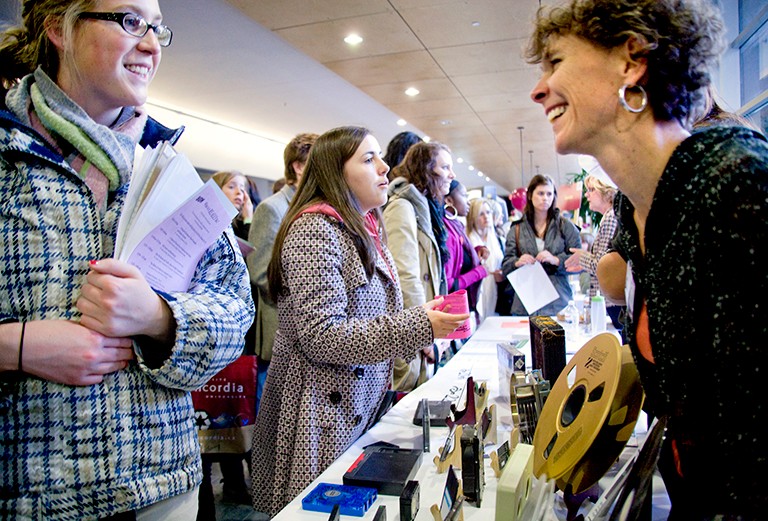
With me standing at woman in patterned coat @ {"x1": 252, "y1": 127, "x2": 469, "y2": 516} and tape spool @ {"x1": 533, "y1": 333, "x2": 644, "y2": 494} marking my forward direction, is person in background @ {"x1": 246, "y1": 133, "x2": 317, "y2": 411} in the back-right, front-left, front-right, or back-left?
back-left

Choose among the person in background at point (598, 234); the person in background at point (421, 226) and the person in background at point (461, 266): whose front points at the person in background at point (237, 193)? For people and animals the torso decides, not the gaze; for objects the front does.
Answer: the person in background at point (598, 234)

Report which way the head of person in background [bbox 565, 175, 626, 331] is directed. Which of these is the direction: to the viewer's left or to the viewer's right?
to the viewer's left

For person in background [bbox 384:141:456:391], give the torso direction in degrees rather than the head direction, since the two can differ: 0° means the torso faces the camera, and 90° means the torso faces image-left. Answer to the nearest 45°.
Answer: approximately 270°

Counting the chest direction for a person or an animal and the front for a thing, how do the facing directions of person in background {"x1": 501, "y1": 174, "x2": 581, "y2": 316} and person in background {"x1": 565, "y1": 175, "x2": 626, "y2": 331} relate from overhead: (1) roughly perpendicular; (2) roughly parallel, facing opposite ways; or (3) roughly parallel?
roughly perpendicular

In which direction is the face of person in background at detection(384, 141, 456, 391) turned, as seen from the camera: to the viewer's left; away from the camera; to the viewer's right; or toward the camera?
to the viewer's right

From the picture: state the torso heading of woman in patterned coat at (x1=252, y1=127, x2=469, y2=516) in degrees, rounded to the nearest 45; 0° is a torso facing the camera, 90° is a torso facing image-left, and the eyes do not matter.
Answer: approximately 270°

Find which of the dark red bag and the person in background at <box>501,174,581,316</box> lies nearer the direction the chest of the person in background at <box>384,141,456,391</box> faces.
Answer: the person in background

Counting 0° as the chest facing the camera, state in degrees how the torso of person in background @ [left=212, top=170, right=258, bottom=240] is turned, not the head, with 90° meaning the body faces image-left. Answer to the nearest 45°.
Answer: approximately 315°

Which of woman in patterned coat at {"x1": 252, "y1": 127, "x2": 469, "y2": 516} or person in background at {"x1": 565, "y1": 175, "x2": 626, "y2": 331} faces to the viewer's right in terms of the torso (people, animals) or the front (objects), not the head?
the woman in patterned coat
